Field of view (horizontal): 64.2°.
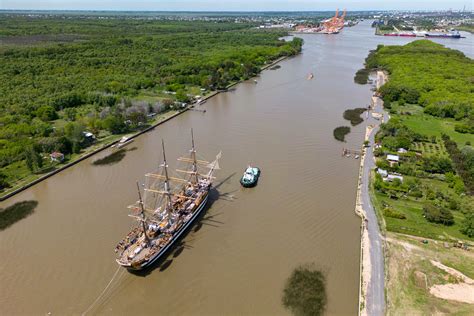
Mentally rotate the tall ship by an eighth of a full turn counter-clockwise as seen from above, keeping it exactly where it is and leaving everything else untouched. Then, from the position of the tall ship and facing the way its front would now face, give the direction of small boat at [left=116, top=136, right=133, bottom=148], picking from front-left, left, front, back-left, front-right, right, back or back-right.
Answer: front

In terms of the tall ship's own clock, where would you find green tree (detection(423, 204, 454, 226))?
The green tree is roughly at 2 o'clock from the tall ship.

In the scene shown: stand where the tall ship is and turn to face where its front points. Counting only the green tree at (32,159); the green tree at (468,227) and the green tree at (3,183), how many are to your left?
2

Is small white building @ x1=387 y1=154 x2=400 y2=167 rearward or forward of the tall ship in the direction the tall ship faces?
forward

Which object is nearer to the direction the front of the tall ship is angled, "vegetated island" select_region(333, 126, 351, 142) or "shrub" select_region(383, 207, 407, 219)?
the vegetated island

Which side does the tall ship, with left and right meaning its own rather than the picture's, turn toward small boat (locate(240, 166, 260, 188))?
front

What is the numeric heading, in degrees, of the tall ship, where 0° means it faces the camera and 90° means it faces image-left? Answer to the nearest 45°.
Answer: approximately 225°

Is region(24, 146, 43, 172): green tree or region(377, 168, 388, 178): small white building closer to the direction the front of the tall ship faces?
the small white building

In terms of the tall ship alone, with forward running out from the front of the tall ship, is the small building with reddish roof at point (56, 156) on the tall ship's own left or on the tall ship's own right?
on the tall ship's own left

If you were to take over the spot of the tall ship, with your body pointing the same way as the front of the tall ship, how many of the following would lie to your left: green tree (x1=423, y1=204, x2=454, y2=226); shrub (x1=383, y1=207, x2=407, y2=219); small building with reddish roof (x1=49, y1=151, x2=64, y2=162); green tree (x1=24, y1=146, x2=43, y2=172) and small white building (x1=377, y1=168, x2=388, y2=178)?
2

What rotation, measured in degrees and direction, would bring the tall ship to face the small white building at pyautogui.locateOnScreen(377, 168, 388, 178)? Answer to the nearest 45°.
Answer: approximately 45° to its right

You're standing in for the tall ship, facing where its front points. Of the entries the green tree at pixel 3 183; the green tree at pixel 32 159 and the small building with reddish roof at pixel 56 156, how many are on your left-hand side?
3

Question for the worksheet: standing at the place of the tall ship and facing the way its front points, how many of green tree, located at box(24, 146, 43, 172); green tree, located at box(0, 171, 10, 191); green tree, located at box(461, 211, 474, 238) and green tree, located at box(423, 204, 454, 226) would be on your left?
2

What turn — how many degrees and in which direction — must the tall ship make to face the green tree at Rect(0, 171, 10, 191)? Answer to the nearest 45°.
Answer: approximately 90° to its left

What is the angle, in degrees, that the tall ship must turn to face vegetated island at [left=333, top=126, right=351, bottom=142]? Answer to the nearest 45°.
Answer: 0° — it already faces it
